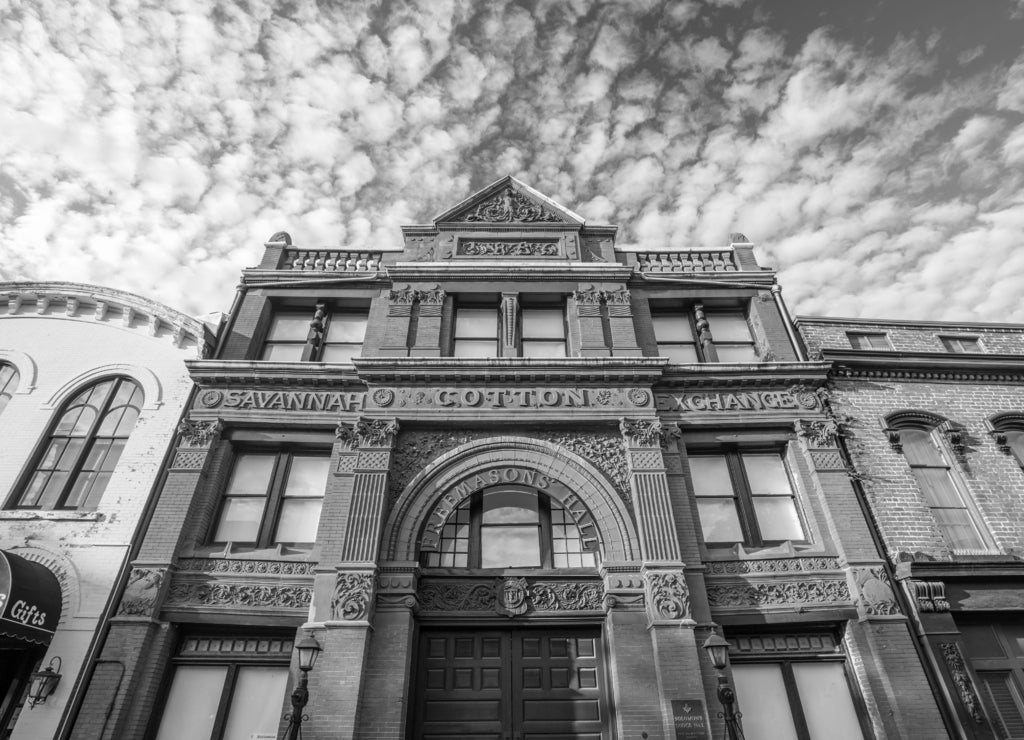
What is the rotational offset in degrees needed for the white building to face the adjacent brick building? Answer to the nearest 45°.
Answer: approximately 45° to its left

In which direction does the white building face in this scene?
toward the camera

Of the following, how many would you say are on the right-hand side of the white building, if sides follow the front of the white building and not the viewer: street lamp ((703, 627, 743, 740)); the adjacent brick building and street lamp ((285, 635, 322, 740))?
0

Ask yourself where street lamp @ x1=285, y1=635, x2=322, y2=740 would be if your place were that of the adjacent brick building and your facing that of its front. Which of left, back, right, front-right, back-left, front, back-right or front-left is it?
front-right

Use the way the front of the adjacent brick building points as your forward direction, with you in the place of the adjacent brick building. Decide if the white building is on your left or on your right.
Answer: on your right

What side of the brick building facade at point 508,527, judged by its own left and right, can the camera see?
front

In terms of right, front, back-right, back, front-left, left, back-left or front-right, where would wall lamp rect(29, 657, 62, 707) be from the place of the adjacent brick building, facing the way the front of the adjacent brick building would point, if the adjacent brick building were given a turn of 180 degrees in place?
back-left

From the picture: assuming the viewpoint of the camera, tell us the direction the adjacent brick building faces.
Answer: facing the viewer

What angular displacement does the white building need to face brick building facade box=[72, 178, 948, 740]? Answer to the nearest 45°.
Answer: approximately 45° to its left

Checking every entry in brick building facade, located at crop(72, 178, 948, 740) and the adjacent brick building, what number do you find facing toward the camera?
2

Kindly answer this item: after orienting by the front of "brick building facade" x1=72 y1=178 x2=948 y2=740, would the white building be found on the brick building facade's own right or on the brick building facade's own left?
on the brick building facade's own right

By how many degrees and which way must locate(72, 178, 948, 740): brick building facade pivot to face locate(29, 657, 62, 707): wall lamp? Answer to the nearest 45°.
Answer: approximately 90° to its right

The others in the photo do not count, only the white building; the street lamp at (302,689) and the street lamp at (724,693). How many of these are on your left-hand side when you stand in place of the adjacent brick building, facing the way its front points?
0

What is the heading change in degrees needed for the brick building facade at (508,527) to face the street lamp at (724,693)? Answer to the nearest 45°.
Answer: approximately 90° to its left

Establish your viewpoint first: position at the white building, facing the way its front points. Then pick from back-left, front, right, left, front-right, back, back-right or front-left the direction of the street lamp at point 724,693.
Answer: front-left

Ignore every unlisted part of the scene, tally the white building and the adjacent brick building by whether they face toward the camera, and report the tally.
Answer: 2
